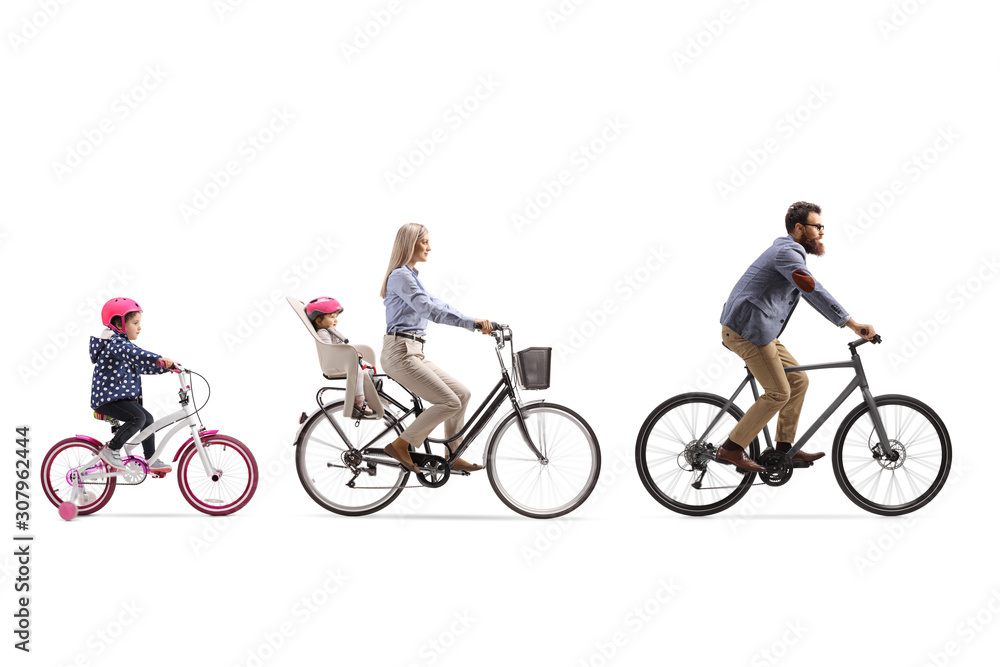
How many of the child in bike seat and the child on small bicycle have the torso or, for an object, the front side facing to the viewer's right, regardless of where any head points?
2

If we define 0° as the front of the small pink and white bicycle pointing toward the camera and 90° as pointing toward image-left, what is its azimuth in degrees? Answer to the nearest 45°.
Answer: approximately 270°

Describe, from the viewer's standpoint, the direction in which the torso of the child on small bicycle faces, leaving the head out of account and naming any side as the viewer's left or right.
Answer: facing to the right of the viewer

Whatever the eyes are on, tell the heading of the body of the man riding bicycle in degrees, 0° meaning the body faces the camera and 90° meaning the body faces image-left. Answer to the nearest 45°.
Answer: approximately 270°

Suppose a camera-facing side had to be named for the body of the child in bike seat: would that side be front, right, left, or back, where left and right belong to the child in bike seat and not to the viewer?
right

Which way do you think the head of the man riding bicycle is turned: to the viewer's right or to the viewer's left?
to the viewer's right

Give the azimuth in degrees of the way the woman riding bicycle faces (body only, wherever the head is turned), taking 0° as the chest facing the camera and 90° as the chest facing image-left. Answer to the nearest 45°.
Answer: approximately 270°

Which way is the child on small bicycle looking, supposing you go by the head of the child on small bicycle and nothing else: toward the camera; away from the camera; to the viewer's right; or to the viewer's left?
to the viewer's right

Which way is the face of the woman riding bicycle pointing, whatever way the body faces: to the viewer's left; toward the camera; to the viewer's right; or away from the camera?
to the viewer's right
